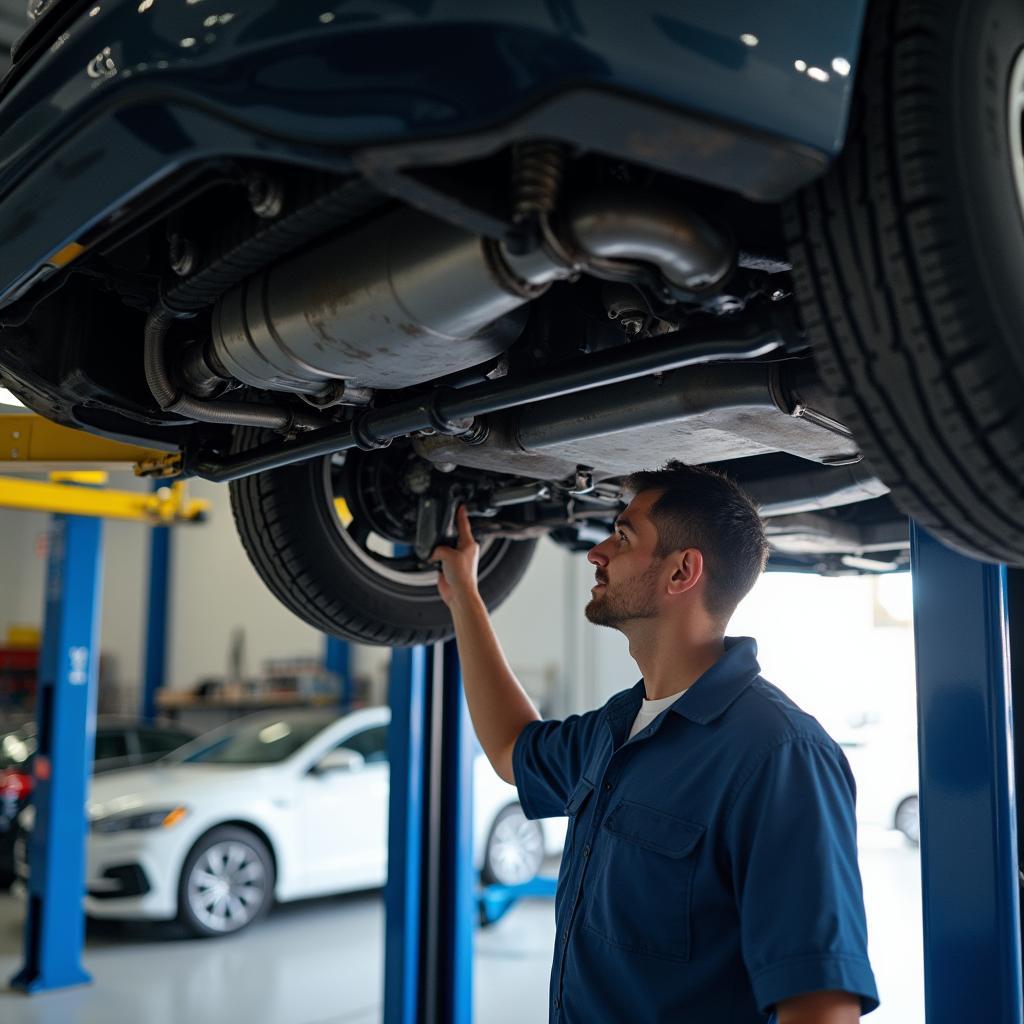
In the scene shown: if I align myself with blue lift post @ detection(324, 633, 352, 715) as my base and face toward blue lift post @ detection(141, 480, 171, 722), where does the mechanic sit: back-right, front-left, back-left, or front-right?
back-left

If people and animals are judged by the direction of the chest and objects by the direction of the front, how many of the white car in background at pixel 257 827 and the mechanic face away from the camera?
0

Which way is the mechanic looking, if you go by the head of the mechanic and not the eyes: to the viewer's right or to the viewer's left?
to the viewer's left

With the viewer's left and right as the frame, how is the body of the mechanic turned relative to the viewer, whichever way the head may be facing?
facing the viewer and to the left of the viewer

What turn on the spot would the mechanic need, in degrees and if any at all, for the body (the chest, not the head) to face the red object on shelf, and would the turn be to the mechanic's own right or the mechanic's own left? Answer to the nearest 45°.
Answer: approximately 90° to the mechanic's own right

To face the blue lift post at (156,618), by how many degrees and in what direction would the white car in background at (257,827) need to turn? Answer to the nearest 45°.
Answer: approximately 135° to its right

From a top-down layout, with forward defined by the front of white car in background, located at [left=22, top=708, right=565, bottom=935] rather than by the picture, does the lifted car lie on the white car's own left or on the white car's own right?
on the white car's own left
